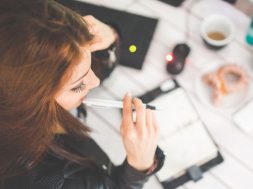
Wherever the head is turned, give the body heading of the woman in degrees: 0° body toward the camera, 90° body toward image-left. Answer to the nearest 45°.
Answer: approximately 270°

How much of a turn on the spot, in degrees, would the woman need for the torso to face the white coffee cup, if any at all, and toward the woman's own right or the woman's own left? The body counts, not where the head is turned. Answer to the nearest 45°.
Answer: approximately 45° to the woman's own left
